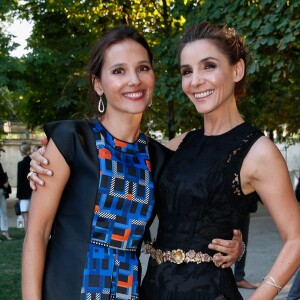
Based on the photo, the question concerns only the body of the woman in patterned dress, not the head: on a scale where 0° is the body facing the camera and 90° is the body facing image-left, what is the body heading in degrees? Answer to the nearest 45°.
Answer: approximately 315°

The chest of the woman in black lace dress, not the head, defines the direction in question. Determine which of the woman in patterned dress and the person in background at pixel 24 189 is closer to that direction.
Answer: the woman in patterned dress

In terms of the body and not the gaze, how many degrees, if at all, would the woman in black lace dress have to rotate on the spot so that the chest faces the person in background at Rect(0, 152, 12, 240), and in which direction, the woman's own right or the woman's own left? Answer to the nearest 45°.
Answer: approximately 90° to the woman's own right
